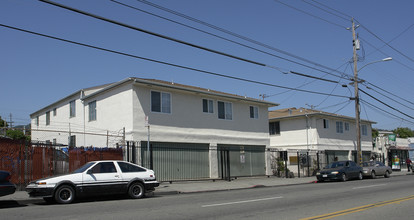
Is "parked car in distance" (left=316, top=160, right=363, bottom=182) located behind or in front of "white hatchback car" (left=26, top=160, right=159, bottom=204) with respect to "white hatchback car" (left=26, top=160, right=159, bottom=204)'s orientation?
behind

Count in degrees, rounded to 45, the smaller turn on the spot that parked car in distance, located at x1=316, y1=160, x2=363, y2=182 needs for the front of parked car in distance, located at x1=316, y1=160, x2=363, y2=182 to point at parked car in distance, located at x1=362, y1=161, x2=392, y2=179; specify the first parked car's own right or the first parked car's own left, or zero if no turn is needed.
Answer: approximately 180°

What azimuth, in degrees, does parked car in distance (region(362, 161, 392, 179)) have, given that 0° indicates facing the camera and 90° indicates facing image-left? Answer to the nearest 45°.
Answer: approximately 45°

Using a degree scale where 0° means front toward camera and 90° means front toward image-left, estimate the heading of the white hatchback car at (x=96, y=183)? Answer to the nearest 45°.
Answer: approximately 90°

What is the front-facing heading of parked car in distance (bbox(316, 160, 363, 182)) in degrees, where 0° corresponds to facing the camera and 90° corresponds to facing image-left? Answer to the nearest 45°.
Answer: approximately 45°
